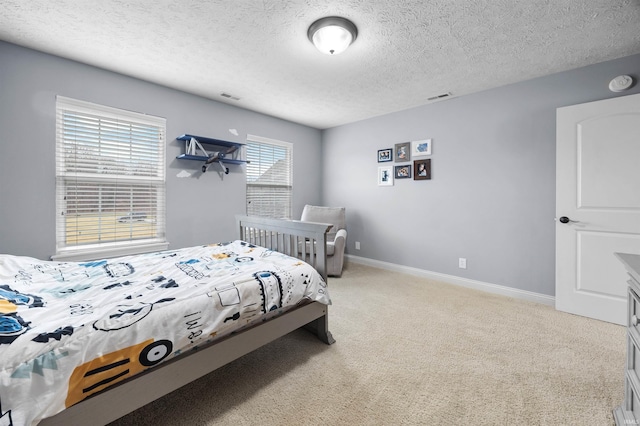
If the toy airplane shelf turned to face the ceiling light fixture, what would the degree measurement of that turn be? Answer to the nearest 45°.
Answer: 0° — it already faces it

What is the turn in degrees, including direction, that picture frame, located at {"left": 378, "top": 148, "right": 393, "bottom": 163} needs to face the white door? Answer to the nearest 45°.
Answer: approximately 90° to its left

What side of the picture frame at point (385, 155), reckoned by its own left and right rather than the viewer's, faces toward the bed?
front

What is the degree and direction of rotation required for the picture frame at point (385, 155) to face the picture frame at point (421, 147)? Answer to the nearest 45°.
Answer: approximately 90° to its left

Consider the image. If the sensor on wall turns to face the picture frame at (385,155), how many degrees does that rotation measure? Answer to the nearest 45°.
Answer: approximately 45° to its right

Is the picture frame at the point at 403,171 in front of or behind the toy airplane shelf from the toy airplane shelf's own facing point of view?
in front

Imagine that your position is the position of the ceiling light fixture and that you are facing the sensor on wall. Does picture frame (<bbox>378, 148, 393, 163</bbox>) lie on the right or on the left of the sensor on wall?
left

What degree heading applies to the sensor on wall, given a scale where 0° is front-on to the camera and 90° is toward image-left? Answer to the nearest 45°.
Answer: approximately 45°

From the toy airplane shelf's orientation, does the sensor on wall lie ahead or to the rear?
ahead

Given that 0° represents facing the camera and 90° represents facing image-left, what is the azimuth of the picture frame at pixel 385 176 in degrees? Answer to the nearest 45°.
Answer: approximately 45°

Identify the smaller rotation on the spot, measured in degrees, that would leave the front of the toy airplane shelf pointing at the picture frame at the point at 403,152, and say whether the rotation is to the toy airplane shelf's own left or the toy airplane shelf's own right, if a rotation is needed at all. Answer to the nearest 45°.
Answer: approximately 45° to the toy airplane shelf's own left

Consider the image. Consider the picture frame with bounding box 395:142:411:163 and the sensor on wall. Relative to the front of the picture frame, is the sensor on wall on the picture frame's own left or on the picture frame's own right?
on the picture frame's own left
